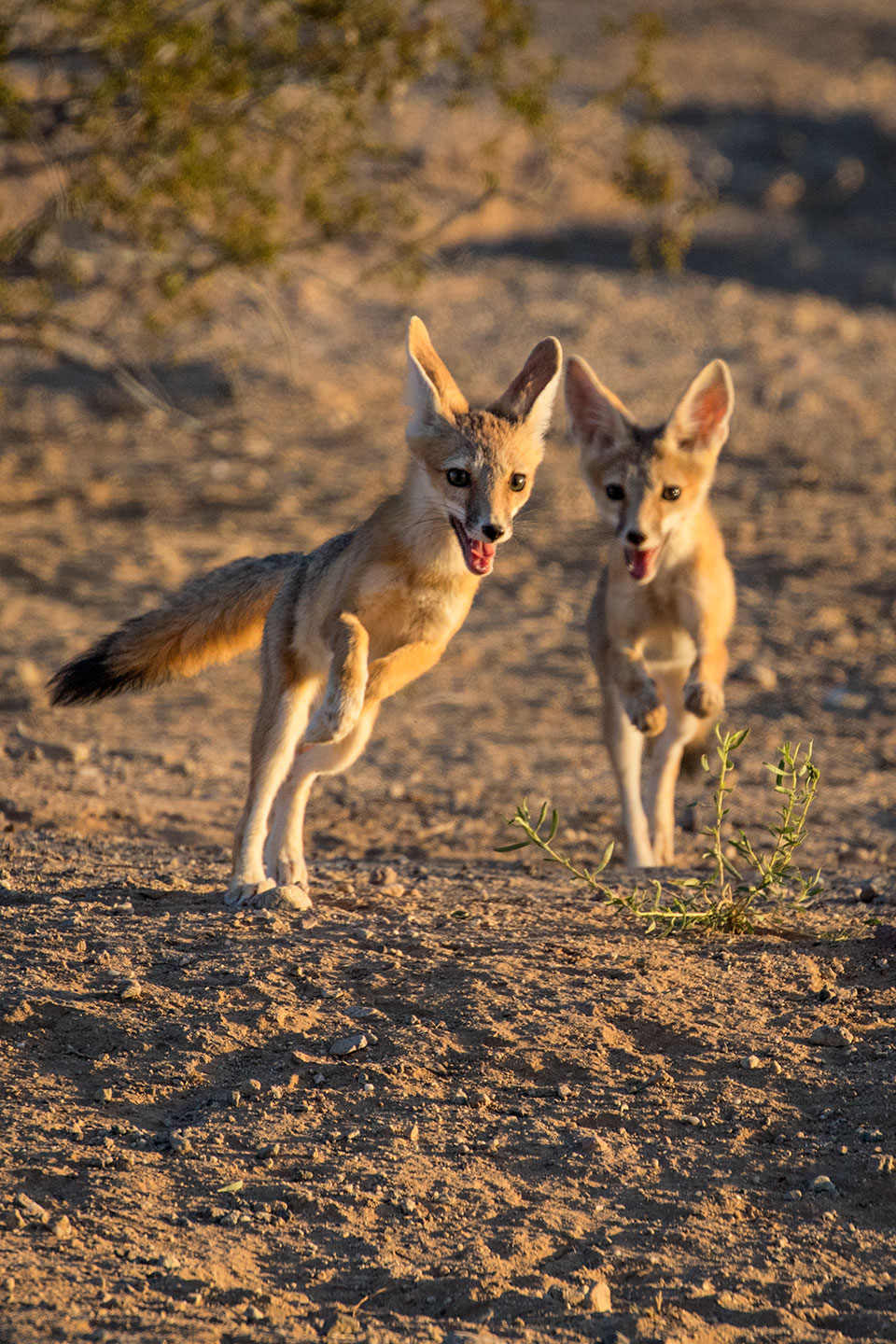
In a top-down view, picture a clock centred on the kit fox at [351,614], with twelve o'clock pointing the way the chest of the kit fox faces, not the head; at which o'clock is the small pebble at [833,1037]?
The small pebble is roughly at 12 o'clock from the kit fox.

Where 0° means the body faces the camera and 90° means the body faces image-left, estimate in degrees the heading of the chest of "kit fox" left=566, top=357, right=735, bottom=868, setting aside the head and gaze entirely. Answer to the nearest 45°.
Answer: approximately 0°

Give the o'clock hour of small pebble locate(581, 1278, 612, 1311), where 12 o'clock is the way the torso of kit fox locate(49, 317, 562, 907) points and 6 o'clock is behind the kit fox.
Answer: The small pebble is roughly at 1 o'clock from the kit fox.

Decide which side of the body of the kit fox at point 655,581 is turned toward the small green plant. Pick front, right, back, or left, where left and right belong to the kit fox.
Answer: front

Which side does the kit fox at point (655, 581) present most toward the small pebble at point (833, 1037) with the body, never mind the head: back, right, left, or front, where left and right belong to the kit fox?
front

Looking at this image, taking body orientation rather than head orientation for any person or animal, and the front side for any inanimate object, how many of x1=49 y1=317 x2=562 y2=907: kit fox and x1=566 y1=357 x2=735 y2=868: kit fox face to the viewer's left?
0

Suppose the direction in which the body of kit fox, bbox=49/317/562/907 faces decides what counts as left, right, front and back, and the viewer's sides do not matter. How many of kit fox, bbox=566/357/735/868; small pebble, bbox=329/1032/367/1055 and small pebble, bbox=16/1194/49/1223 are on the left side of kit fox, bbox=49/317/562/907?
1

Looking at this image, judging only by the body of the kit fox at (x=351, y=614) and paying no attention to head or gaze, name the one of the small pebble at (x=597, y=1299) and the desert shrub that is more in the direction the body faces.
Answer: the small pebble

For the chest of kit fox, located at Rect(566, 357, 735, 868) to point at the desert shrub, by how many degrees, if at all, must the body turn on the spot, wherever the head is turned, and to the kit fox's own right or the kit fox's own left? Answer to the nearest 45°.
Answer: approximately 135° to the kit fox's own right

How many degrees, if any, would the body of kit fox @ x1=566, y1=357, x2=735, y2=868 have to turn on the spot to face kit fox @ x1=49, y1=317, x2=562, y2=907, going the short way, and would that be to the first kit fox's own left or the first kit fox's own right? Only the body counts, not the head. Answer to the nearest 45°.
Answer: approximately 45° to the first kit fox's own right

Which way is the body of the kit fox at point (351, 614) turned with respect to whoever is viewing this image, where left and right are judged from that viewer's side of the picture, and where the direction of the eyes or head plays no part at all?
facing the viewer and to the right of the viewer
